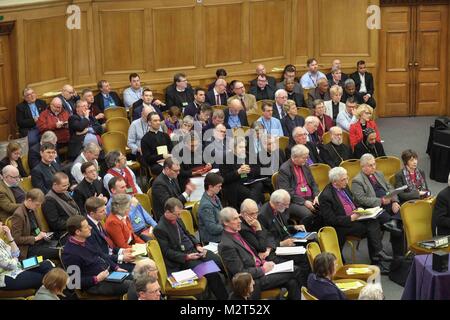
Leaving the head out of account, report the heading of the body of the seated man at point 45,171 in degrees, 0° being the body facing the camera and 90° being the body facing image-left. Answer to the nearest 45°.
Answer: approximately 315°

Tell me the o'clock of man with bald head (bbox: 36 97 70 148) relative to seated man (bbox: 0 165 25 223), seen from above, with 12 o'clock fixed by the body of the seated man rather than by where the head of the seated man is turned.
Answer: The man with bald head is roughly at 8 o'clock from the seated man.

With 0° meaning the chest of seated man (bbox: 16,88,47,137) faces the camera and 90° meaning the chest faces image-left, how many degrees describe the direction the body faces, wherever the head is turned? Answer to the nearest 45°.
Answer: approximately 315°

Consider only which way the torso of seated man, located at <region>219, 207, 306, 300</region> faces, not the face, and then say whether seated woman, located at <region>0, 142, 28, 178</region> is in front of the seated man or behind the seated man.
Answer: behind

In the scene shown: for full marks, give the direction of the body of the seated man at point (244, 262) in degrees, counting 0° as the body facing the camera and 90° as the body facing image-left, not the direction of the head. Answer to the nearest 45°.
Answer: approximately 270°

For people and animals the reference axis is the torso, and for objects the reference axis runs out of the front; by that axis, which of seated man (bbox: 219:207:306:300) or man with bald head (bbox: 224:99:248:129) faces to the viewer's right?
the seated man

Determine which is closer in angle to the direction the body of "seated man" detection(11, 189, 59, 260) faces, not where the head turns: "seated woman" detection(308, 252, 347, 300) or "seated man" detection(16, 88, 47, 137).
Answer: the seated woman

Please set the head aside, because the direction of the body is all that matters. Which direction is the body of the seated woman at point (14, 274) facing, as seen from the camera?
to the viewer's right

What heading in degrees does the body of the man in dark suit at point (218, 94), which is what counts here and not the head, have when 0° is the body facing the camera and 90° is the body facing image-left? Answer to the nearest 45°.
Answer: approximately 315°

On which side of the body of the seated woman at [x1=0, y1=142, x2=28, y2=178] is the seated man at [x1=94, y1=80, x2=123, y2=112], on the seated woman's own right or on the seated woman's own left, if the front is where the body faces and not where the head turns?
on the seated woman's own left

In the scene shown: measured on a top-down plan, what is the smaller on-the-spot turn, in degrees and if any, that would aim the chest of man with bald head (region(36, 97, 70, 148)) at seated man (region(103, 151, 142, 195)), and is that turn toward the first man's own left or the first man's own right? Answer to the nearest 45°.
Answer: approximately 45° to the first man's own right

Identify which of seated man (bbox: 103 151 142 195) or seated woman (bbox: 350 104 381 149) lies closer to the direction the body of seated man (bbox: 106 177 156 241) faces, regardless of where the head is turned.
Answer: the seated woman

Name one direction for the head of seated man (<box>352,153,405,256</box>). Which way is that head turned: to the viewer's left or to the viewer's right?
to the viewer's right
